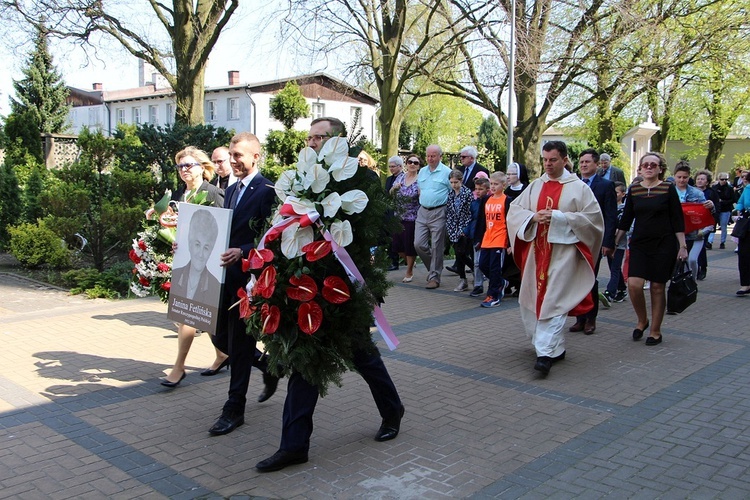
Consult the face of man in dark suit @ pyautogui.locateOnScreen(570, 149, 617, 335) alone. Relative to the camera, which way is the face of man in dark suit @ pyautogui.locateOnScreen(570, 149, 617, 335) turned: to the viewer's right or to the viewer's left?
to the viewer's left

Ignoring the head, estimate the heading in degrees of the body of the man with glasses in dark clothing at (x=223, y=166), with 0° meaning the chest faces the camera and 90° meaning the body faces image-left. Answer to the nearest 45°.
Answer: approximately 45°

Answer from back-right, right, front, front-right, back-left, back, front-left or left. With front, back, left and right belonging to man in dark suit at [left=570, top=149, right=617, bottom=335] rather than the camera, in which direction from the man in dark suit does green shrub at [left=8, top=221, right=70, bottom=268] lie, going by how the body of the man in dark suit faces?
front-right

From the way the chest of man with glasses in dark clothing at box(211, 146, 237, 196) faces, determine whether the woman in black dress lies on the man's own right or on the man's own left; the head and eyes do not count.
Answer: on the man's own left

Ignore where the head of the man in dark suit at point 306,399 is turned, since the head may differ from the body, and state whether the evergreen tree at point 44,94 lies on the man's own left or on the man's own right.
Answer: on the man's own right

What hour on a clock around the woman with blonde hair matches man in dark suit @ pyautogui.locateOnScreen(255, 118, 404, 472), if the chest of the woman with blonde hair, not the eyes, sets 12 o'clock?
The man in dark suit is roughly at 10 o'clock from the woman with blonde hair.

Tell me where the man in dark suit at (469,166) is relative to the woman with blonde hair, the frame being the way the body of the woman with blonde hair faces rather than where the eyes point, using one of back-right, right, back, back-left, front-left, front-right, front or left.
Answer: back
